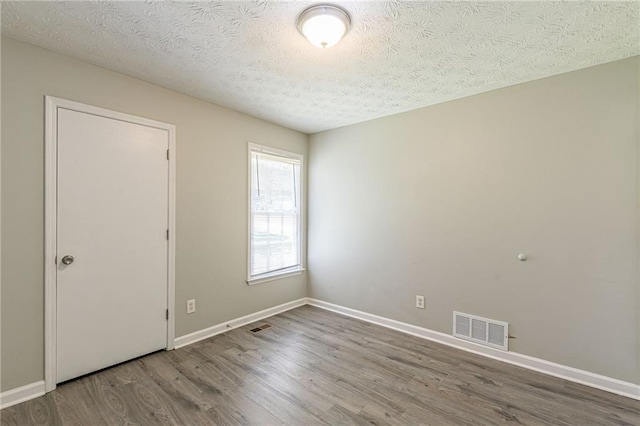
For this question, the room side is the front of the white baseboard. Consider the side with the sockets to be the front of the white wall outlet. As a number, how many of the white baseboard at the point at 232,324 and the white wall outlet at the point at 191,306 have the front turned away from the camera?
0

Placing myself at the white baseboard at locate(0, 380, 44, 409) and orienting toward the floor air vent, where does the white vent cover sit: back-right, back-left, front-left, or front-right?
front-right

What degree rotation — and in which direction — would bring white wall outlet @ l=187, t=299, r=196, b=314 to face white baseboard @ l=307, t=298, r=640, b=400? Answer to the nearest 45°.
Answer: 0° — it already faces it

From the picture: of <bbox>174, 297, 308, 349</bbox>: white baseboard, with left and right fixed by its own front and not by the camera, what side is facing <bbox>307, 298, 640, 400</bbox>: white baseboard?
front

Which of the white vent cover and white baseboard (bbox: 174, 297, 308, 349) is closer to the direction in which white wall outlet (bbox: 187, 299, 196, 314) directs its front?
the white vent cover

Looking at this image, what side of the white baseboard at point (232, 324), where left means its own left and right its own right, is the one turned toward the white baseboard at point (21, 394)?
right

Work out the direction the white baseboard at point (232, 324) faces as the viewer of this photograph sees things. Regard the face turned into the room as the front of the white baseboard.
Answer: facing the viewer and to the right of the viewer

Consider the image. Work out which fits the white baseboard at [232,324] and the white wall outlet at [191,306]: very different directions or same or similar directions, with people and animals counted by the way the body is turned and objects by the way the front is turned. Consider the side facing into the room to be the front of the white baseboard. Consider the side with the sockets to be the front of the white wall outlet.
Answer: same or similar directions
